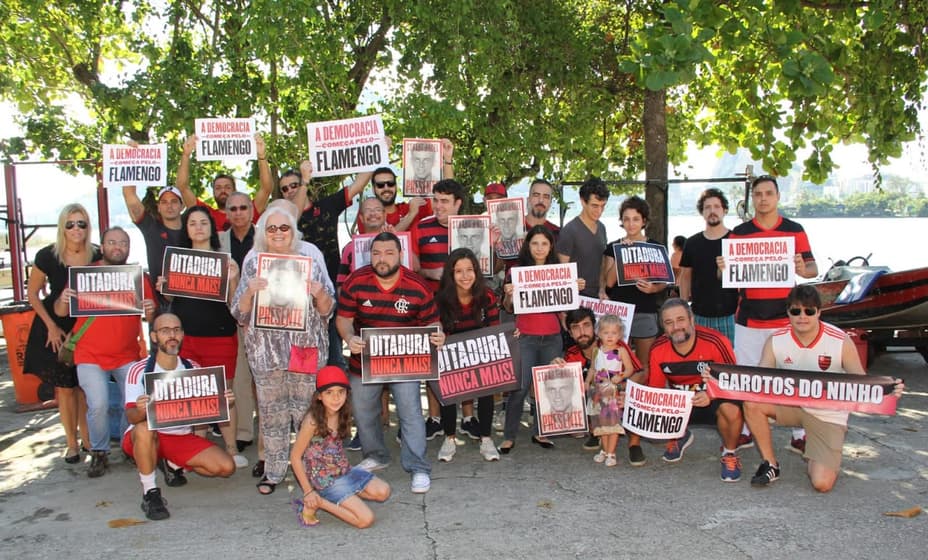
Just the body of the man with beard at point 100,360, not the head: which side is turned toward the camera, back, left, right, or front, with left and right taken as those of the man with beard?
front

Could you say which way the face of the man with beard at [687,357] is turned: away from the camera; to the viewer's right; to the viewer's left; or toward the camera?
toward the camera

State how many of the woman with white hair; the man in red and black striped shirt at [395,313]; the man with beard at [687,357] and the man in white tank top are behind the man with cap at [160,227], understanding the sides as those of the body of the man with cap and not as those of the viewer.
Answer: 0

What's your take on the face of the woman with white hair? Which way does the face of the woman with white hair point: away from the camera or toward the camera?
toward the camera

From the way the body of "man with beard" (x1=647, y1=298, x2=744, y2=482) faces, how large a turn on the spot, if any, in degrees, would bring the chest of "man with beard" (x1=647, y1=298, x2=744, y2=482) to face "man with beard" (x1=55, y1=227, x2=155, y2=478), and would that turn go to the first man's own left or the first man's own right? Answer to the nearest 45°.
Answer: approximately 90° to the first man's own right

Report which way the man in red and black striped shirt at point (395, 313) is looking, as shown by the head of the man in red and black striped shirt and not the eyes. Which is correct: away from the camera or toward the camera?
toward the camera

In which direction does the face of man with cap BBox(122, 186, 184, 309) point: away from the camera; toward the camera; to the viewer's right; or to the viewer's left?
toward the camera

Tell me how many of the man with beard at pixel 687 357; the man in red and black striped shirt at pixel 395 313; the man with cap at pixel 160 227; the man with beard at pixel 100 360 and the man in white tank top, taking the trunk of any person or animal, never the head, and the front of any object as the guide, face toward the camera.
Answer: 5

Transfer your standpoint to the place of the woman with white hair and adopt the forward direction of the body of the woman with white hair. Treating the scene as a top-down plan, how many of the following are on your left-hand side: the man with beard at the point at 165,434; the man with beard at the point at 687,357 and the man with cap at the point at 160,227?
1

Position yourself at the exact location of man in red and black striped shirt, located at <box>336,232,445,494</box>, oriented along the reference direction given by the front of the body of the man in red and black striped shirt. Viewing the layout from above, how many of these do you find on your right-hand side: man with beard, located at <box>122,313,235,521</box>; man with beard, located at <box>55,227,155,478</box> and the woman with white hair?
3

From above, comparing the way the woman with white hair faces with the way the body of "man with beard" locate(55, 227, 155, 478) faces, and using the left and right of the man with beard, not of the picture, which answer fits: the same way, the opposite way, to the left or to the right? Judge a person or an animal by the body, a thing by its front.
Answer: the same way

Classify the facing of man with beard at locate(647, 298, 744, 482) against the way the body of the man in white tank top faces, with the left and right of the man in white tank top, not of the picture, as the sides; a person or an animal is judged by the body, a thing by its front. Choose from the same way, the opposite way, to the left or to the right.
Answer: the same way

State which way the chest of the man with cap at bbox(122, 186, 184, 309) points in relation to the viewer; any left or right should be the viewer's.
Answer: facing the viewer

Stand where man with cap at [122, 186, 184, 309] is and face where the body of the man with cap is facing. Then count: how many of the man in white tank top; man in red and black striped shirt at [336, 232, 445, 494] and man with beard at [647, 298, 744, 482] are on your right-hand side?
0

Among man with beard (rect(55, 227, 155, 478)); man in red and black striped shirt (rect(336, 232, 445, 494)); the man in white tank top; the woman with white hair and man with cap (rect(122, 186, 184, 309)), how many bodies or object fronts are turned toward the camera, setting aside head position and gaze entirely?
5

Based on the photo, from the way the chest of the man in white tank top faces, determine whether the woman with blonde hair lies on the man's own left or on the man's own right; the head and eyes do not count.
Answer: on the man's own right

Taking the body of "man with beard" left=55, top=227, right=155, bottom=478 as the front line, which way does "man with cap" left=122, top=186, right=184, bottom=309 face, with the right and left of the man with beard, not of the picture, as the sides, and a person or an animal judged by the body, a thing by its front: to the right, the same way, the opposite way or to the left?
the same way

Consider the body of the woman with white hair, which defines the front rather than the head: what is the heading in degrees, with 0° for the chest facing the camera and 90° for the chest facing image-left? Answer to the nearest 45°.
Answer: approximately 0°
